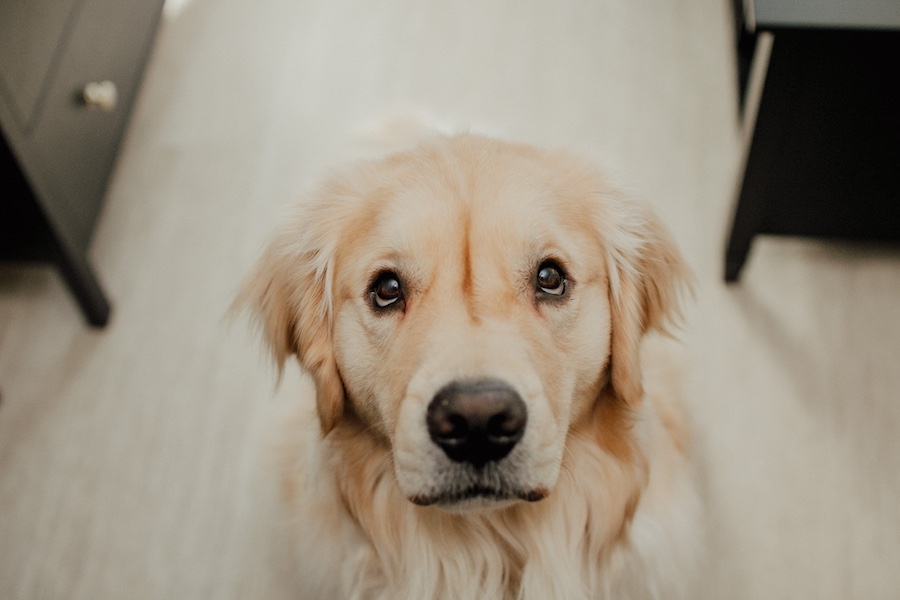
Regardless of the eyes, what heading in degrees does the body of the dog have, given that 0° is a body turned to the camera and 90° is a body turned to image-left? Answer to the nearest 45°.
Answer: approximately 0°

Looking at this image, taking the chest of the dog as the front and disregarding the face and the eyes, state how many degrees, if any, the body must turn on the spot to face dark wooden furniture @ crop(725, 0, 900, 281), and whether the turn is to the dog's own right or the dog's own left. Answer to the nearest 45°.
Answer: approximately 135° to the dog's own left

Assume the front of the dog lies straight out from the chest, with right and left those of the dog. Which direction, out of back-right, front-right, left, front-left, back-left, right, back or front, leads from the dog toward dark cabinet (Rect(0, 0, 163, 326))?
back-right
